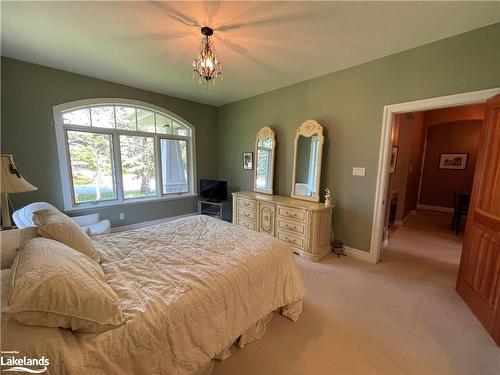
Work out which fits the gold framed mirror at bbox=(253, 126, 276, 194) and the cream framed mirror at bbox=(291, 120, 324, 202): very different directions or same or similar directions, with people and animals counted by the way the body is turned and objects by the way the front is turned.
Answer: same or similar directions

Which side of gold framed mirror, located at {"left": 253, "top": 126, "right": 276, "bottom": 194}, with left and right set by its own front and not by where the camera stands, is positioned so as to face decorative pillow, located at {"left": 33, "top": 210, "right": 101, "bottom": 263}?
front

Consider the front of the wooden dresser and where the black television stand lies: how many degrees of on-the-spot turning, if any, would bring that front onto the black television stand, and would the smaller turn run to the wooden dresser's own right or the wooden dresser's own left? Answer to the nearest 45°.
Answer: approximately 90° to the wooden dresser's own right

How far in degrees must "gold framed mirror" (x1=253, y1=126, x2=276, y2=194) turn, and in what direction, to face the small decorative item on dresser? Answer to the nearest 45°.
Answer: approximately 90° to its left

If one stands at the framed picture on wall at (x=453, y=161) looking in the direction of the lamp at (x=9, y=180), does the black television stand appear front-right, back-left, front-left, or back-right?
front-right

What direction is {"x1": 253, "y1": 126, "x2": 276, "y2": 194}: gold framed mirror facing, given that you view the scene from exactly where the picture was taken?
facing the viewer and to the left of the viewer

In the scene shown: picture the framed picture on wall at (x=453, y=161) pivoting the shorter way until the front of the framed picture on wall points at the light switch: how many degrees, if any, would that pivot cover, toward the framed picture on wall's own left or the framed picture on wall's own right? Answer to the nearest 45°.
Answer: approximately 45° to the framed picture on wall's own left

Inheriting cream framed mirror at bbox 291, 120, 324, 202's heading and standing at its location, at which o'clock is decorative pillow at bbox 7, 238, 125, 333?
The decorative pillow is roughly at 11 o'clock from the cream framed mirror.

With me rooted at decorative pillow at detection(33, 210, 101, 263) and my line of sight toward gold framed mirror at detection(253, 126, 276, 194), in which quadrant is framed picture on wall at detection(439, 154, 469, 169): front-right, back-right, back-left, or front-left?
front-right

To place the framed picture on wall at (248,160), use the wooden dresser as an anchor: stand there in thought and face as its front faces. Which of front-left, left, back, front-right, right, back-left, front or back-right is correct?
right

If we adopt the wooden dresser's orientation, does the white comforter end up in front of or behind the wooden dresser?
in front

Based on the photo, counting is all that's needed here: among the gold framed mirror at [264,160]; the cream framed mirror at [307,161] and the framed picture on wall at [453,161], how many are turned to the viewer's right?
0

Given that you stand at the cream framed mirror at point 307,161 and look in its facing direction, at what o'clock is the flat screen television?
The flat screen television is roughly at 2 o'clock from the cream framed mirror.

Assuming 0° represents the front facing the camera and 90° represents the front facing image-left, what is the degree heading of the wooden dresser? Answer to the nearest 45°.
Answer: approximately 45°

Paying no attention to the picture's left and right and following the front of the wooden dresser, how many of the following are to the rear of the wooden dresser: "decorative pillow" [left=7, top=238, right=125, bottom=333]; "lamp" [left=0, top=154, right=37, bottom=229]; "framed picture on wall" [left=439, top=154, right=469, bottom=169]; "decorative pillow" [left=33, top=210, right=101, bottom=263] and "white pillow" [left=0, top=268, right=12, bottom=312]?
1
